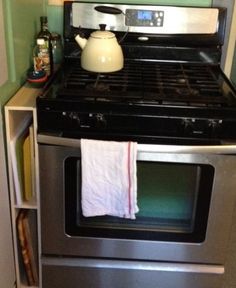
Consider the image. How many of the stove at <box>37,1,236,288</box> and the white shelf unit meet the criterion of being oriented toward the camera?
2

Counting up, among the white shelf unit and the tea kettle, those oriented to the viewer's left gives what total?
1

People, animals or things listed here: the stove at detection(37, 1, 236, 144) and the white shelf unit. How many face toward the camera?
2

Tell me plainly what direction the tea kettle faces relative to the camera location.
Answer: facing to the left of the viewer

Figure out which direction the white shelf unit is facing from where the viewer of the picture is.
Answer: facing the viewer

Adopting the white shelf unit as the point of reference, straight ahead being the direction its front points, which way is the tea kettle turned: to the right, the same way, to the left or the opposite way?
to the right

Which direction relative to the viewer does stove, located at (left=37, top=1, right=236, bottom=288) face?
toward the camera
